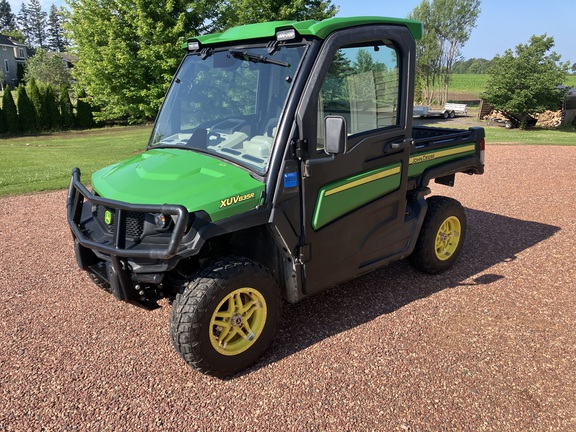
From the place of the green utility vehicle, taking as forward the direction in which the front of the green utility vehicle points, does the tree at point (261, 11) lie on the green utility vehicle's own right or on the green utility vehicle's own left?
on the green utility vehicle's own right

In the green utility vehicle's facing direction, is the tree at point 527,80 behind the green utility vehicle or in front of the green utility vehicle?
behind

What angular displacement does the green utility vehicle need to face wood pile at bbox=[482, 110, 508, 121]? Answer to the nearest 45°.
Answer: approximately 180°

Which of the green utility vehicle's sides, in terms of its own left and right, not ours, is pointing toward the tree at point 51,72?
right

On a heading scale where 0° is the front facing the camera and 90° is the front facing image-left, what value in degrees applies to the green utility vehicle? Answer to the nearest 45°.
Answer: approximately 45°

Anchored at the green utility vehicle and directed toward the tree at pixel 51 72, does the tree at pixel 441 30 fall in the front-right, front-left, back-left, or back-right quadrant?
front-right

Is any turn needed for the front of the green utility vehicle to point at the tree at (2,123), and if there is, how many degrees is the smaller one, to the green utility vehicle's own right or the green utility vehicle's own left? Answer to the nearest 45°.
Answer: approximately 90° to the green utility vehicle's own right

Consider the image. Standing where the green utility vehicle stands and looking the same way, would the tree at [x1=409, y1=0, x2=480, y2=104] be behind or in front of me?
behind

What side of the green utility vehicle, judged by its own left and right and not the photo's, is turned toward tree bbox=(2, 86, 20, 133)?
right

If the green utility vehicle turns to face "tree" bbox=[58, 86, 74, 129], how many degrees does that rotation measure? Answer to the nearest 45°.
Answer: approximately 90° to its right

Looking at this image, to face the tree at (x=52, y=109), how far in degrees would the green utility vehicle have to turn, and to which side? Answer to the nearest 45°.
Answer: approximately 90° to its right

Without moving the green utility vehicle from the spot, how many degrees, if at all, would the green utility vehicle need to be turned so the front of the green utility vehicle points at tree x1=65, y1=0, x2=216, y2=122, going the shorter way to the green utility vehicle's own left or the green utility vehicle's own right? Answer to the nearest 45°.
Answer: approximately 135° to the green utility vehicle's own right

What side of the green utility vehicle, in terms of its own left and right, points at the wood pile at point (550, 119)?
back
